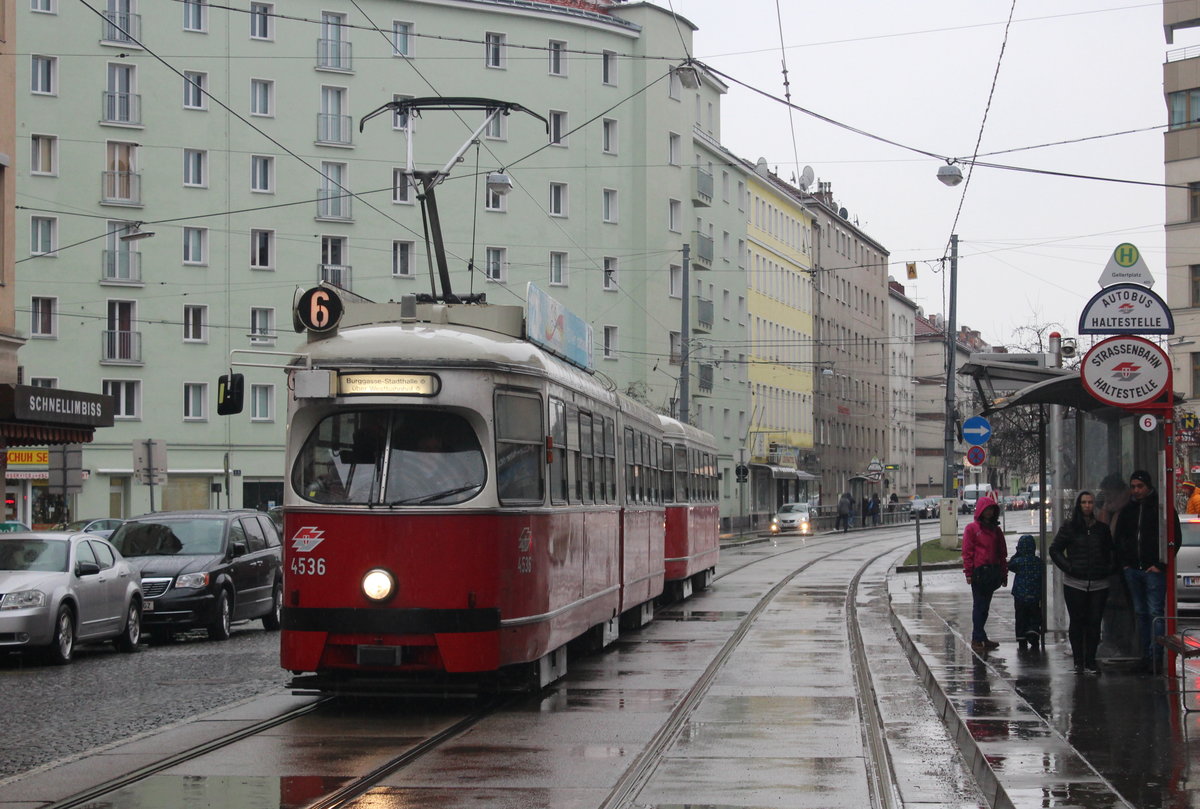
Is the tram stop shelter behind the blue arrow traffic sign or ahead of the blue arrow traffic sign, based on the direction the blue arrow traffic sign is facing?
ahead

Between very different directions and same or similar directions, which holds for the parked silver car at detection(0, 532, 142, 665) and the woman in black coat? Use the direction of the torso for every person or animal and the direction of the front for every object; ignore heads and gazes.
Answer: same or similar directions

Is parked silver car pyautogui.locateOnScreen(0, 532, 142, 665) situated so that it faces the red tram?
no

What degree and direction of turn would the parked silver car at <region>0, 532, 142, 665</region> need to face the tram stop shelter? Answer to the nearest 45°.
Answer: approximately 90° to its left

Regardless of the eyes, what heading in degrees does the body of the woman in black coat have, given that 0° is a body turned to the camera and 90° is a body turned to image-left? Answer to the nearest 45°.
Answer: approximately 0°

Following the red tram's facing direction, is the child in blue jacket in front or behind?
in front

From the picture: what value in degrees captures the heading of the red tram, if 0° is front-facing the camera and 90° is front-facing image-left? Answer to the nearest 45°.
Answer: approximately 45°

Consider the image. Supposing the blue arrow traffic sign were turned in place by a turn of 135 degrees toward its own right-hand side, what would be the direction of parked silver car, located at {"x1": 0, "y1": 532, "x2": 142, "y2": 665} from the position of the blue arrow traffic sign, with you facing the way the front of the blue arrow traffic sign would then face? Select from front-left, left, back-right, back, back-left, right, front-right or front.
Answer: left

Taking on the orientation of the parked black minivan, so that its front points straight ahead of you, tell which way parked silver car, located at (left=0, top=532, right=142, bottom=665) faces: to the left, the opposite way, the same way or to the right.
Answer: the same way

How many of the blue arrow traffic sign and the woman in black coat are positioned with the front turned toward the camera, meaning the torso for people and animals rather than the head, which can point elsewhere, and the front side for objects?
2

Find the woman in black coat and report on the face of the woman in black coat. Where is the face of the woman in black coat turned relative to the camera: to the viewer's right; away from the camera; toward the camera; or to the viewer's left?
toward the camera

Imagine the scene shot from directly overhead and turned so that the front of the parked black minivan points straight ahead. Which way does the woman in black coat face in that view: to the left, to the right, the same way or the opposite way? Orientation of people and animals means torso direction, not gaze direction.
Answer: the same way

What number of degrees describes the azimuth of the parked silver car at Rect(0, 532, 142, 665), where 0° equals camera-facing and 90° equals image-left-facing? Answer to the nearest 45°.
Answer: approximately 45°

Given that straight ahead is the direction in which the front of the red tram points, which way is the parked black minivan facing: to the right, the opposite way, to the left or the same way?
the same way

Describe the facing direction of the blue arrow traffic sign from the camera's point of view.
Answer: facing the viewer

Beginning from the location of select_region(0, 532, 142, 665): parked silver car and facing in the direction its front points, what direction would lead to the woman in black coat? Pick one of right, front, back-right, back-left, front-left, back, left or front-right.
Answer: left

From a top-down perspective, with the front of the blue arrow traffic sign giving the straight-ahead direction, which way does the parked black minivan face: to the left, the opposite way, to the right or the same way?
the same way

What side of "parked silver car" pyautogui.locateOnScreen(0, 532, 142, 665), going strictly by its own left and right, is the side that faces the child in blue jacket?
left
